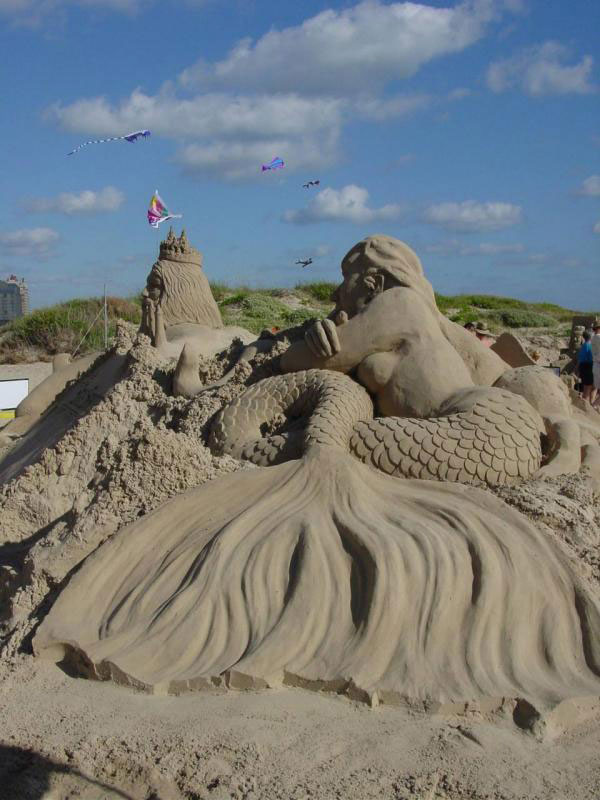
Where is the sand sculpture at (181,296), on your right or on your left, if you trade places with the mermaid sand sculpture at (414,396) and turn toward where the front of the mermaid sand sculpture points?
on your right

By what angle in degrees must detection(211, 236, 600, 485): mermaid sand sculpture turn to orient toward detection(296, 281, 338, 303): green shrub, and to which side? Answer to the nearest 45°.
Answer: approximately 90° to its right

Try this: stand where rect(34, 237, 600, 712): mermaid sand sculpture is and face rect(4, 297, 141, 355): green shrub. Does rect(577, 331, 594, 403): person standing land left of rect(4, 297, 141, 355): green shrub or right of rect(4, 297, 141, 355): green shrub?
right

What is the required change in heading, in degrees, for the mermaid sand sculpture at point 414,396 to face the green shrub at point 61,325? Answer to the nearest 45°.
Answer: approximately 45° to its right

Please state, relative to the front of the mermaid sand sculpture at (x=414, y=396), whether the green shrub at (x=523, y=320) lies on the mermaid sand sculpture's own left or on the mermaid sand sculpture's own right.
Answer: on the mermaid sand sculpture's own right

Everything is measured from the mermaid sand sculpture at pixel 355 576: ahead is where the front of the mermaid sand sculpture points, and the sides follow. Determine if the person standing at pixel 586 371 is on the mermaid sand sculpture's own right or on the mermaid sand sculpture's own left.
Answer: on the mermaid sand sculpture's own right

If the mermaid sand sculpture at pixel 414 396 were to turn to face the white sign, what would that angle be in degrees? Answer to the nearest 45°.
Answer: approximately 45° to its right

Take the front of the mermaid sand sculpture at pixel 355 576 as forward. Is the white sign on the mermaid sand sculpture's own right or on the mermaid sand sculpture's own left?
on the mermaid sand sculpture's own right

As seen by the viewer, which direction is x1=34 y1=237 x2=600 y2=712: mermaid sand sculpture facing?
to the viewer's left
